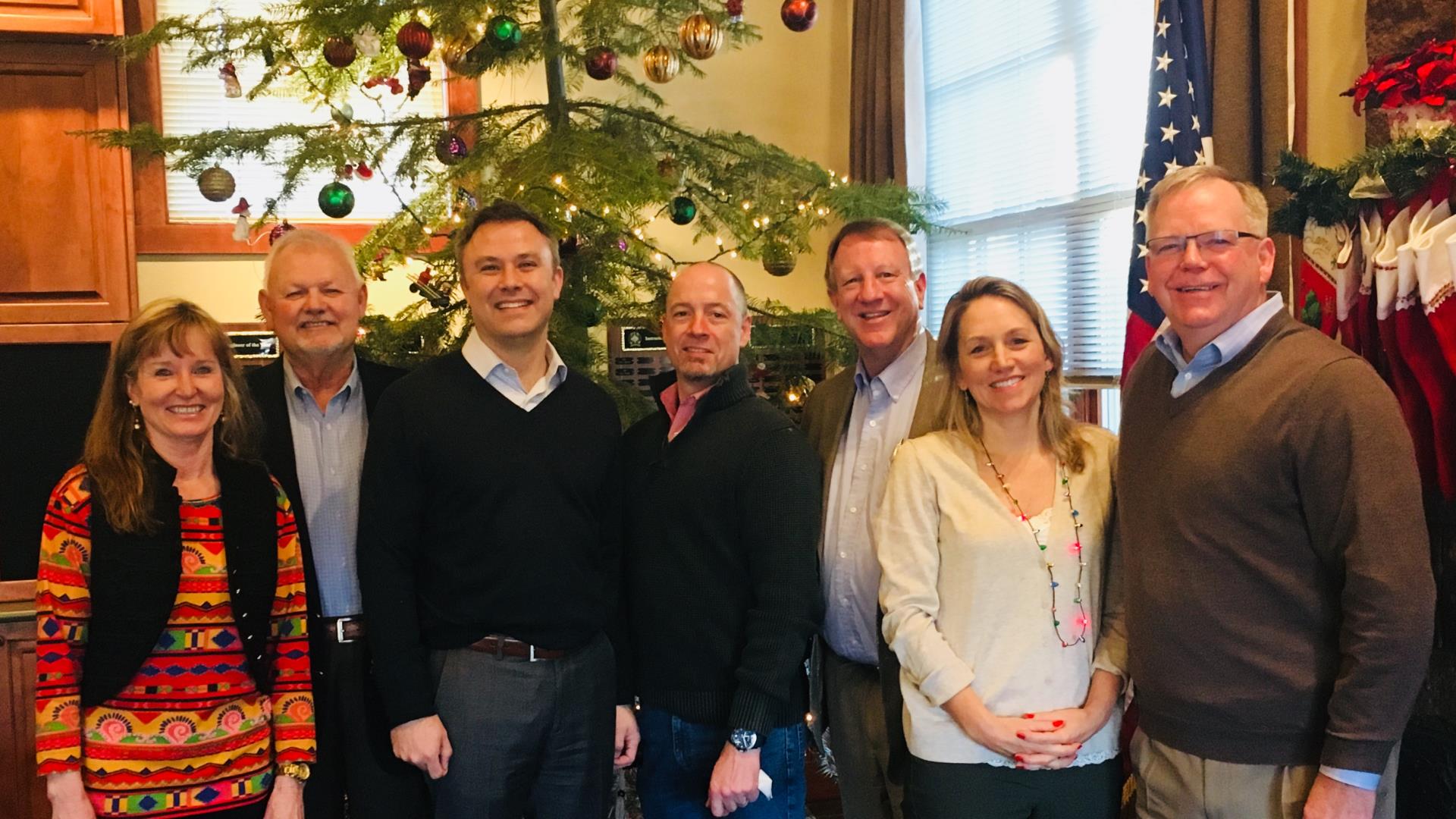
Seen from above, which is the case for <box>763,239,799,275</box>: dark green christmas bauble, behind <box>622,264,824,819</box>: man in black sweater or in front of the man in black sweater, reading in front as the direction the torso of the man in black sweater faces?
behind

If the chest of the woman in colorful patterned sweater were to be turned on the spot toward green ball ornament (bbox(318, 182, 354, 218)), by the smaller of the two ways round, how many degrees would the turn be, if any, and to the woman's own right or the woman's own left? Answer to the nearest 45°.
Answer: approximately 135° to the woman's own left

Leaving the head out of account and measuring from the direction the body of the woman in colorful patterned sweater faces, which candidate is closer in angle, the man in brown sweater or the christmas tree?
the man in brown sweater

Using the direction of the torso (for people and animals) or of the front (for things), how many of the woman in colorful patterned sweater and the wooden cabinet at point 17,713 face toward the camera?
2

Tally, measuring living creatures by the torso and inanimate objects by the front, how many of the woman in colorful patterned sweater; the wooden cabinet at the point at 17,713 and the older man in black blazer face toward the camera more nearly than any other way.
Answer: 3

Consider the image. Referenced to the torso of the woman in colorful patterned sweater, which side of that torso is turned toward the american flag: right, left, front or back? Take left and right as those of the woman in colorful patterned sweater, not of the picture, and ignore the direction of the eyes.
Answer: left
